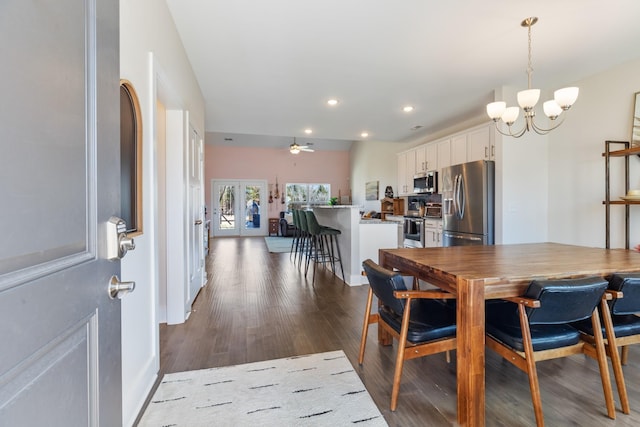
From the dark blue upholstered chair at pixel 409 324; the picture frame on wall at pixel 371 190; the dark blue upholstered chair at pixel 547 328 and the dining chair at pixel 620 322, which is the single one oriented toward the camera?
the picture frame on wall

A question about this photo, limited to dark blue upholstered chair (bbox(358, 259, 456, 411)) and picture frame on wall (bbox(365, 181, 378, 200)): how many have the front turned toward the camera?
1

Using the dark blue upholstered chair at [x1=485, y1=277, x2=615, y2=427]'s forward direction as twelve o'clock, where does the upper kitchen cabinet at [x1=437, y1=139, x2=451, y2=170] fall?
The upper kitchen cabinet is roughly at 1 o'clock from the dark blue upholstered chair.

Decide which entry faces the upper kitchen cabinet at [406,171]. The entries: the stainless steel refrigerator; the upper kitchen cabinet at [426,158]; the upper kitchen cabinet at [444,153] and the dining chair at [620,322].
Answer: the dining chair

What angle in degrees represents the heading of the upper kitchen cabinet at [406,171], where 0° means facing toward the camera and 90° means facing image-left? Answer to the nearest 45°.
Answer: approximately 45°

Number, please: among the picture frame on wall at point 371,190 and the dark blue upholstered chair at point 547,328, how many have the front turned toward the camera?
1

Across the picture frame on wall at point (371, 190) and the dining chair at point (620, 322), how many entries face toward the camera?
1

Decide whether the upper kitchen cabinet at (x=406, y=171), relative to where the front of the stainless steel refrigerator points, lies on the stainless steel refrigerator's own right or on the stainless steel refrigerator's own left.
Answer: on the stainless steel refrigerator's own right

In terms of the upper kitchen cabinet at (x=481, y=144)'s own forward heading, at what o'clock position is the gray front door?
The gray front door is roughly at 11 o'clock from the upper kitchen cabinet.

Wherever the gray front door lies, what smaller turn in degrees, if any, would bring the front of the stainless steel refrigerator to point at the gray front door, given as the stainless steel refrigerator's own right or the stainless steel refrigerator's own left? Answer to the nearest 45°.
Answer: approximately 45° to the stainless steel refrigerator's own left
